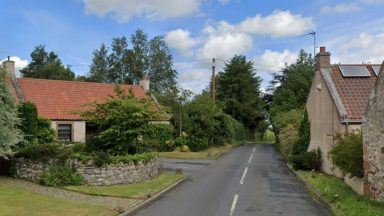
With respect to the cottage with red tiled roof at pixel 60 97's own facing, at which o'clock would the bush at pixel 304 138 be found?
The bush is roughly at 10 o'clock from the cottage with red tiled roof.

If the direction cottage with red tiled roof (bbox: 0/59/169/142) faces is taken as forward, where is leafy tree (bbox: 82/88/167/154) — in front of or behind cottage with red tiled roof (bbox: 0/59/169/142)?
in front

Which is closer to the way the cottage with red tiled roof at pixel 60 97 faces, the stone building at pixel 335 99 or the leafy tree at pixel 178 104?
the stone building

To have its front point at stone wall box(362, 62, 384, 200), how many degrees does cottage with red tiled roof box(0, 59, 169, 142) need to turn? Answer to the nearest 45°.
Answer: approximately 45° to its left

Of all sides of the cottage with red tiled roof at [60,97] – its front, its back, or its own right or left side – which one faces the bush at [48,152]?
front

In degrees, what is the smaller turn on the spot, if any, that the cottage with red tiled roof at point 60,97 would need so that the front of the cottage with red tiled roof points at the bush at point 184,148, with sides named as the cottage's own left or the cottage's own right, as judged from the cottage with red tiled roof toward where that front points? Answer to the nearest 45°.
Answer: approximately 90° to the cottage's own left

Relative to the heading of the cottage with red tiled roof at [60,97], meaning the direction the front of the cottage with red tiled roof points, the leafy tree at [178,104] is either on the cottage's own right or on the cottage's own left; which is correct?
on the cottage's own left

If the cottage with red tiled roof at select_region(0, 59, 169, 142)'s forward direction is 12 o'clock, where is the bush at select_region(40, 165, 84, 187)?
The bush is roughly at 12 o'clock from the cottage with red tiled roof.

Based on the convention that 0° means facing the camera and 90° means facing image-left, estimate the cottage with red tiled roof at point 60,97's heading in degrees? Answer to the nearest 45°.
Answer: approximately 0°

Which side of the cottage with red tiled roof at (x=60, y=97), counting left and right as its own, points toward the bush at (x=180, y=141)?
left

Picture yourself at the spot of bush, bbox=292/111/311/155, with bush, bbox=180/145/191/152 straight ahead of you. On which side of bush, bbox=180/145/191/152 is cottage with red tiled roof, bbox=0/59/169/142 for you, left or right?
left
